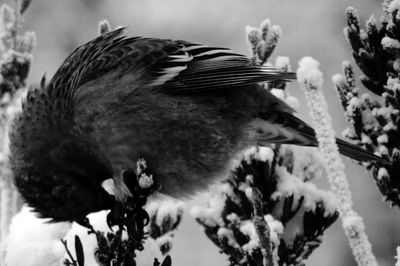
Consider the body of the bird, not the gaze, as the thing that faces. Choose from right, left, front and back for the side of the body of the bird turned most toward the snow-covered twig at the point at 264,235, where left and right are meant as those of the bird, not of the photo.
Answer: back

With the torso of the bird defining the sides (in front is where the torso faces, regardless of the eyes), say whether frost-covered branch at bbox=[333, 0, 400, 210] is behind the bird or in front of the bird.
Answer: behind

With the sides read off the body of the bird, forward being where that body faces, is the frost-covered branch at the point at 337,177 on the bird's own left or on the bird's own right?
on the bird's own left

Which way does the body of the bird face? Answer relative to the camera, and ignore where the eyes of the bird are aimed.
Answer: to the viewer's left

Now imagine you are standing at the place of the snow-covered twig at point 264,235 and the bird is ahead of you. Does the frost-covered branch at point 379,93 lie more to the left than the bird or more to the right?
right
